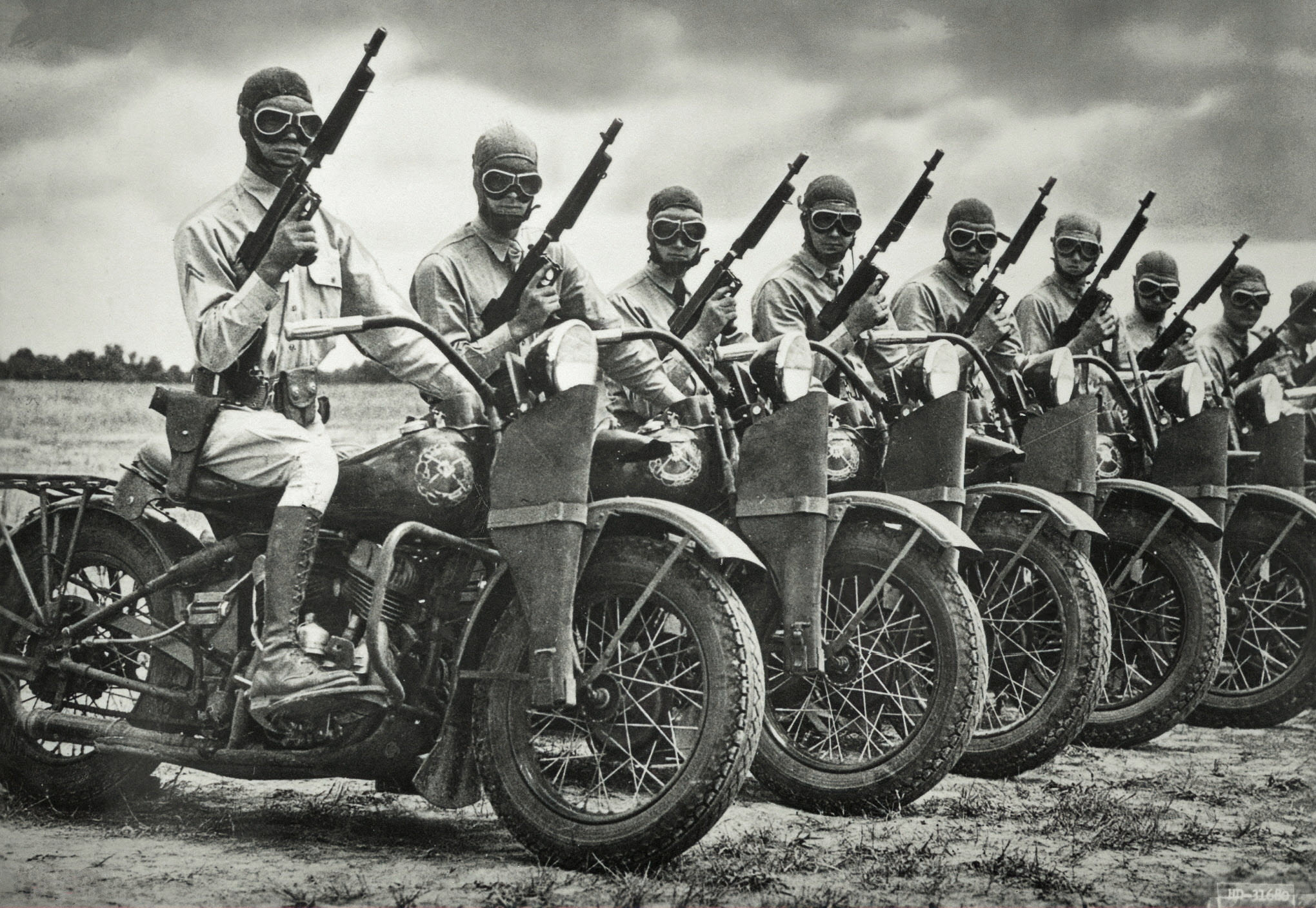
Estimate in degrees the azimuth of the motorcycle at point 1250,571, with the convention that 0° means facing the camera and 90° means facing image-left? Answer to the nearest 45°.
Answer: approximately 315°

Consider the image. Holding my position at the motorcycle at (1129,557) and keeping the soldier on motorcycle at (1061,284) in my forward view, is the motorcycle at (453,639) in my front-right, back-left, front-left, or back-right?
back-left

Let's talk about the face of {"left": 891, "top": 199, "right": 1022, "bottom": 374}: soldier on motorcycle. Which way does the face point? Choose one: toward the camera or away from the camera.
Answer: toward the camera

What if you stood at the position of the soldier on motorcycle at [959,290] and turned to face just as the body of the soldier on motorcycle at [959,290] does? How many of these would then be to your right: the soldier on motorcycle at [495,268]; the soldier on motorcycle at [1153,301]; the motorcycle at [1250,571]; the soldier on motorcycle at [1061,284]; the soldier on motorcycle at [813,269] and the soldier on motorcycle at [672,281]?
3

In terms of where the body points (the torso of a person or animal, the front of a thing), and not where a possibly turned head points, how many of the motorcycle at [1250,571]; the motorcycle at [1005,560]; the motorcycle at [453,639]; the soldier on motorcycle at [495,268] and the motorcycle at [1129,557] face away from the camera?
0

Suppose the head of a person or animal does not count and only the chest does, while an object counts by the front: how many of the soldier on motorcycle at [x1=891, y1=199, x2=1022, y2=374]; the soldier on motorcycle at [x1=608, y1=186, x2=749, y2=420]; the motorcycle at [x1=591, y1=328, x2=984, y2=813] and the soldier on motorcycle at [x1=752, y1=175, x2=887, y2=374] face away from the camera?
0

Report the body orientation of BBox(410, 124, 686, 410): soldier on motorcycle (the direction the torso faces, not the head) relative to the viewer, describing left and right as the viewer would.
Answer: facing the viewer and to the right of the viewer

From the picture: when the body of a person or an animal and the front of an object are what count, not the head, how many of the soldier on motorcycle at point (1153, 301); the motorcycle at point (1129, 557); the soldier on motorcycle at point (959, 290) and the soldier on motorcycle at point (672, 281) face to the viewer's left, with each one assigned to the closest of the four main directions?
0

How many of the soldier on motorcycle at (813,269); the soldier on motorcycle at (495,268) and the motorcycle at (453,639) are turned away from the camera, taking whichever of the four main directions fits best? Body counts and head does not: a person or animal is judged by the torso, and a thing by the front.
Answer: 0

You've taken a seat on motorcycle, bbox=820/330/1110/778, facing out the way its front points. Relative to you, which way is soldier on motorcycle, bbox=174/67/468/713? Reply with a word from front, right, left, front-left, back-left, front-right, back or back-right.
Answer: right

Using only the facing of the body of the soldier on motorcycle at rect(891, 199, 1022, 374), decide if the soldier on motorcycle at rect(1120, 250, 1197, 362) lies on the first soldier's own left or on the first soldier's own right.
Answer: on the first soldier's own left

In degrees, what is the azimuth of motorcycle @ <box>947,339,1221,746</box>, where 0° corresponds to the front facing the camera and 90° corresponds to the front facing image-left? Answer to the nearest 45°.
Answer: approximately 315°

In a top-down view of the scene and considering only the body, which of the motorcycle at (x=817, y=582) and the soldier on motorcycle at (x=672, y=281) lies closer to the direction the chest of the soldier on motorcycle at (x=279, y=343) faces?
the motorcycle

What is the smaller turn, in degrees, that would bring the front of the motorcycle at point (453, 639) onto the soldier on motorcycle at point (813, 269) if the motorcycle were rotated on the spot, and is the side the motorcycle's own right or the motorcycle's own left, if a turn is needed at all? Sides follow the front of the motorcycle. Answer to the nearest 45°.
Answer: approximately 90° to the motorcycle's own left
